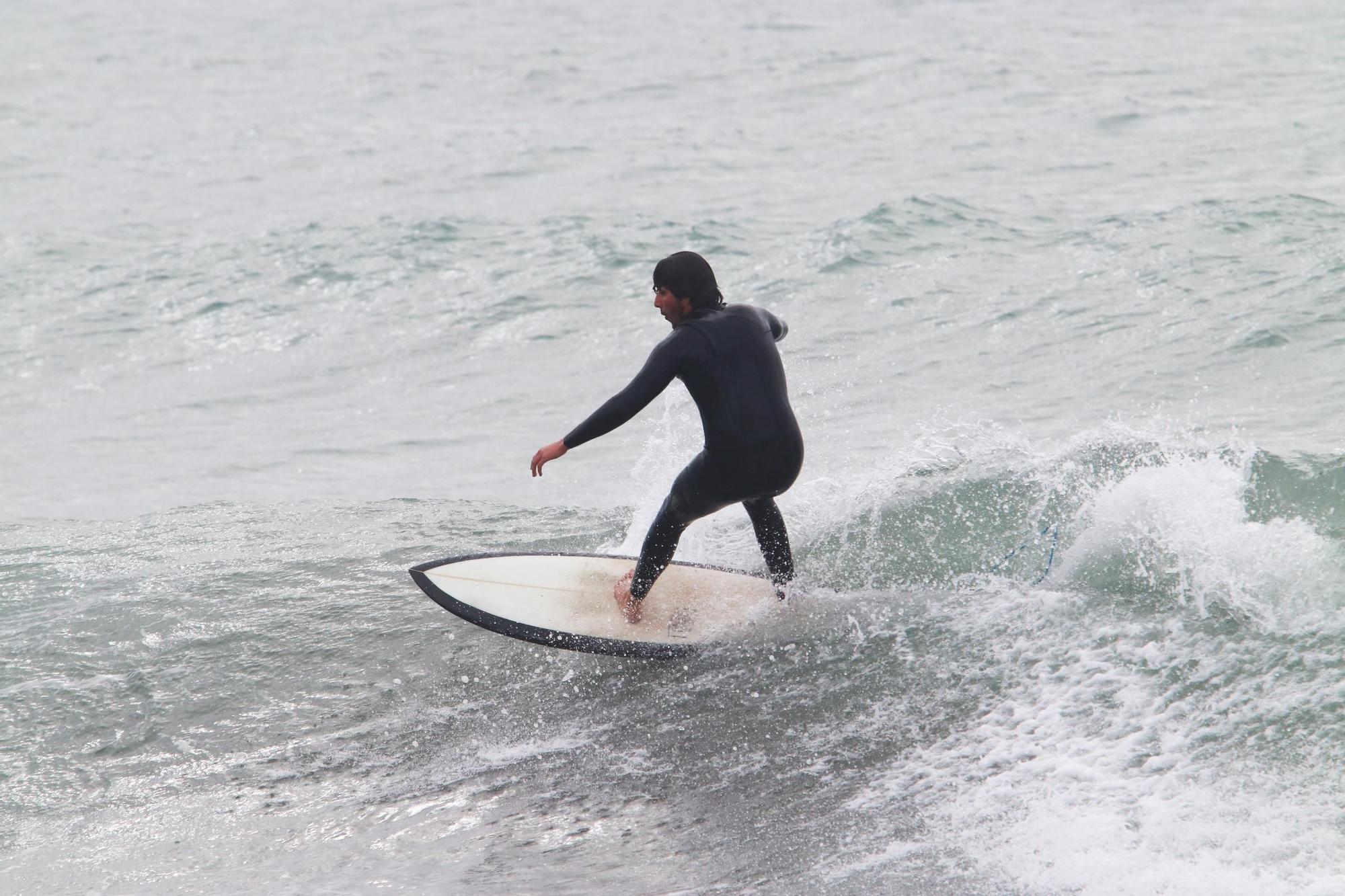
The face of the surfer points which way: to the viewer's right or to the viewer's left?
to the viewer's left

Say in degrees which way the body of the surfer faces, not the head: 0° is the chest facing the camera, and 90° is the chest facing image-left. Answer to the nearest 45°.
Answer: approximately 135°

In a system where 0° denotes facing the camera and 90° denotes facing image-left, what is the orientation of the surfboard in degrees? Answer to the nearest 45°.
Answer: approximately 90°
